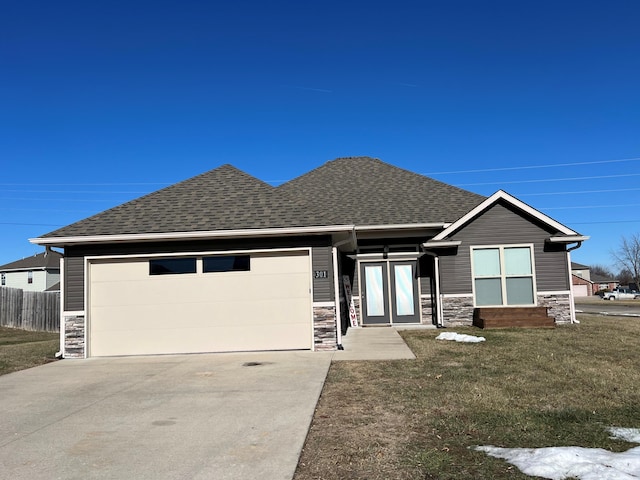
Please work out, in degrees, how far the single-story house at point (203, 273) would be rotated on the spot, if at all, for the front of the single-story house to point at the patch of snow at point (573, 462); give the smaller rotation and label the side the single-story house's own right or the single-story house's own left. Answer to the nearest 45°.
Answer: approximately 45° to the single-story house's own left

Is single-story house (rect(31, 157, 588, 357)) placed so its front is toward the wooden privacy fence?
no

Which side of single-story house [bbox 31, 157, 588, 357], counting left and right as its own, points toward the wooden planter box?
left

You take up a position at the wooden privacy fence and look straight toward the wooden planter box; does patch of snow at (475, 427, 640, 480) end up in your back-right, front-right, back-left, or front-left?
front-right

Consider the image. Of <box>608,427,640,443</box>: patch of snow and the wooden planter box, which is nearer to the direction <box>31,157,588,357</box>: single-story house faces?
the patch of snow

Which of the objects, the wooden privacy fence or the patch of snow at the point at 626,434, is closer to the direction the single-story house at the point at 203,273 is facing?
the patch of snow

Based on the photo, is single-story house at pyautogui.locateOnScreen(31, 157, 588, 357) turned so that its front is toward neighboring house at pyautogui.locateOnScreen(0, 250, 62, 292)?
no

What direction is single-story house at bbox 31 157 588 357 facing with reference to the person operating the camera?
facing the viewer

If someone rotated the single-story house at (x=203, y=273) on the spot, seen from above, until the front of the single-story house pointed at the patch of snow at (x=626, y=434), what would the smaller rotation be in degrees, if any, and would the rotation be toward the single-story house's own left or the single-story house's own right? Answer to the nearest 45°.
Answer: approximately 45° to the single-story house's own left

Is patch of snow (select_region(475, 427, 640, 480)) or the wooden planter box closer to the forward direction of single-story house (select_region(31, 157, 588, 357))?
the patch of snow
